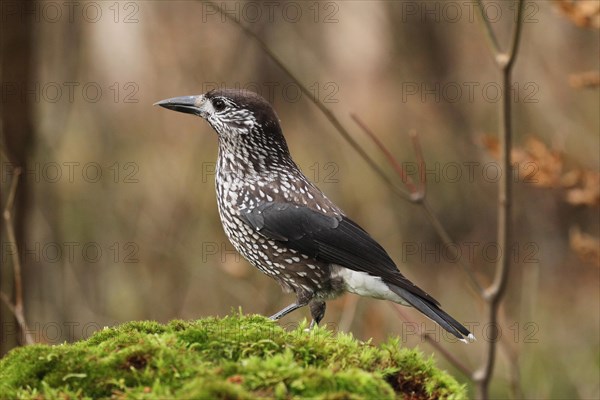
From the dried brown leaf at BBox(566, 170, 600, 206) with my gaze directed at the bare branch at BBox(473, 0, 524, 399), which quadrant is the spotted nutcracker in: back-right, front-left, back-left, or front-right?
front-right

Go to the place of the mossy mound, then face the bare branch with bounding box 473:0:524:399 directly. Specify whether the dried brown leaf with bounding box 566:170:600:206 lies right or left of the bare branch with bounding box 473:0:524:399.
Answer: left

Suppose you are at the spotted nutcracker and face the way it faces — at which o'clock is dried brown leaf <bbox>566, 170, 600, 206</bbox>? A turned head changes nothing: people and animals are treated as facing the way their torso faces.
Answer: The dried brown leaf is roughly at 5 o'clock from the spotted nutcracker.

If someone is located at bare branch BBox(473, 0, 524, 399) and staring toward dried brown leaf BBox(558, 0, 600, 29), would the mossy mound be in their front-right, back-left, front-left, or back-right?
back-left

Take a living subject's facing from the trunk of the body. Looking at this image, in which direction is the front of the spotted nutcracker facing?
to the viewer's left
